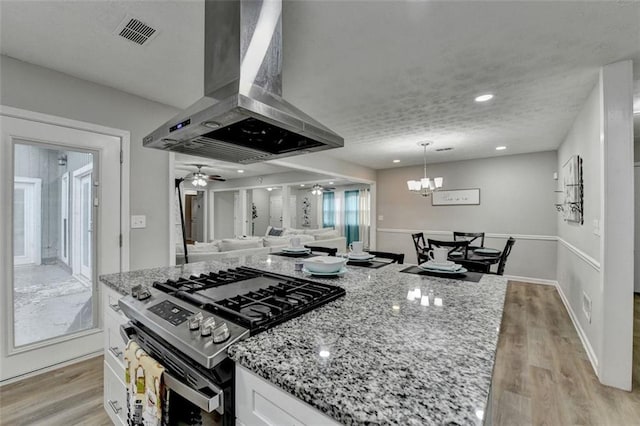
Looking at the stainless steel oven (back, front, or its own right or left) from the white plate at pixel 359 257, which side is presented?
back

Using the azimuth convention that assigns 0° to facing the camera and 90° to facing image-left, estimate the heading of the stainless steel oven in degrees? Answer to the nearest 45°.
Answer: approximately 45°

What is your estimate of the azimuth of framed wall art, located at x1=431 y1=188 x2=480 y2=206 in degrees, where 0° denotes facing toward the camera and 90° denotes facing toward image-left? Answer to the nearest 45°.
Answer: approximately 0°

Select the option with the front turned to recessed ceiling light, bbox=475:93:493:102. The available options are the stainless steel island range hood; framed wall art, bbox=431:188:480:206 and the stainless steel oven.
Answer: the framed wall art

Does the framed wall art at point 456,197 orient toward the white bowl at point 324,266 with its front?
yes

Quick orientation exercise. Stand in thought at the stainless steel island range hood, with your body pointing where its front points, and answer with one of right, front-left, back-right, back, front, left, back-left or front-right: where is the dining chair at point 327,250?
back

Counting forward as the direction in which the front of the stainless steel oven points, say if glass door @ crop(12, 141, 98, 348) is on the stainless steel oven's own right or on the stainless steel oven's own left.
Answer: on the stainless steel oven's own right

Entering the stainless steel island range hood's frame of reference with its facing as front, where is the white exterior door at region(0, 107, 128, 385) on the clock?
The white exterior door is roughly at 3 o'clock from the stainless steel island range hood.

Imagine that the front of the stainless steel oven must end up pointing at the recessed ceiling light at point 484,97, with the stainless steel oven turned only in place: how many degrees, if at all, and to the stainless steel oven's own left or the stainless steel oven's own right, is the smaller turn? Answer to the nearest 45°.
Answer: approximately 135° to the stainless steel oven's own left
